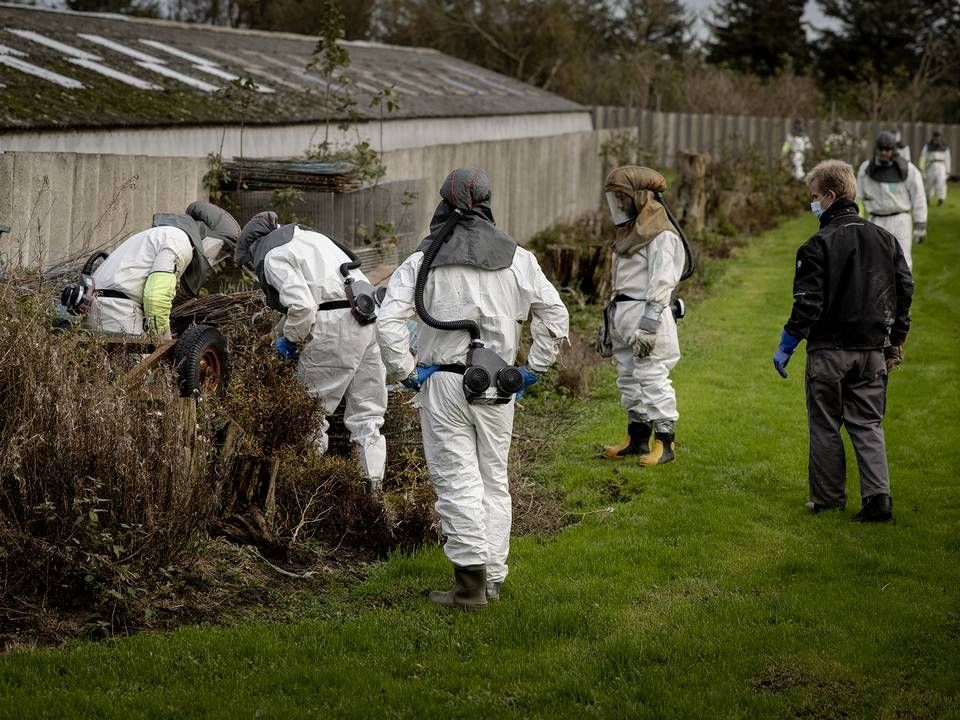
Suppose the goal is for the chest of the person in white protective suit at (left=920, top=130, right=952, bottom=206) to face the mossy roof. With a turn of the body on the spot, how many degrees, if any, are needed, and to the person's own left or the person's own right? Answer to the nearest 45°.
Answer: approximately 45° to the person's own right

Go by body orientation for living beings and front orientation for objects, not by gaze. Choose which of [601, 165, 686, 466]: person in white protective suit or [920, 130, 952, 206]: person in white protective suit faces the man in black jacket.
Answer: [920, 130, 952, 206]: person in white protective suit

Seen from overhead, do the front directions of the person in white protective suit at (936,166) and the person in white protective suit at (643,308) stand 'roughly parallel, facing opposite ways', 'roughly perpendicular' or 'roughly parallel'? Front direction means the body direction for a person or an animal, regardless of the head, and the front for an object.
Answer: roughly perpendicular

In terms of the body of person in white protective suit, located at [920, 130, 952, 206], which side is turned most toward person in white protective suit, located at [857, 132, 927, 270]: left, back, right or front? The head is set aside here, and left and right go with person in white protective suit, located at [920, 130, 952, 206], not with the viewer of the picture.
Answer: front

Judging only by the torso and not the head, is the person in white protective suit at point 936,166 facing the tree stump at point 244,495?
yes

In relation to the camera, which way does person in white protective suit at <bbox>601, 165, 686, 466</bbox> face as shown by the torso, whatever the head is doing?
to the viewer's left

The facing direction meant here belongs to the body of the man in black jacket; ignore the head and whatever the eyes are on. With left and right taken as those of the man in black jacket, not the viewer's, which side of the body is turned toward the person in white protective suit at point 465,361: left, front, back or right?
left

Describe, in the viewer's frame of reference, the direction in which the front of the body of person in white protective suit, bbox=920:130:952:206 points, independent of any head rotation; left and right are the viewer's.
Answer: facing the viewer

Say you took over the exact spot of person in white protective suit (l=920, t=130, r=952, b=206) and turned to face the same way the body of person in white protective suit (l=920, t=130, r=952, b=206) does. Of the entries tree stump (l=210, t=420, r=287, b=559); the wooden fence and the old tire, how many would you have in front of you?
2

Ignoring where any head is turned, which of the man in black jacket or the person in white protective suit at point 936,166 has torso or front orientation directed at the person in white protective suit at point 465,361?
the person in white protective suit at point 936,166

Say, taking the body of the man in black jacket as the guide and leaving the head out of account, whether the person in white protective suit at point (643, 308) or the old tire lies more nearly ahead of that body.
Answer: the person in white protective suit

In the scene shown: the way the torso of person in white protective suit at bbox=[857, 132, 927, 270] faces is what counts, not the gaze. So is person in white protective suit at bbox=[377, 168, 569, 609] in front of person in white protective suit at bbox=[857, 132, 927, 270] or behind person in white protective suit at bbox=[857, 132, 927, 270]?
in front

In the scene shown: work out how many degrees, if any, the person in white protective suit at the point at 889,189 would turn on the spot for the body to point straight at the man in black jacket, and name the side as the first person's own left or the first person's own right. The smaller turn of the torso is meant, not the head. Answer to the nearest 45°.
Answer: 0° — they already face them

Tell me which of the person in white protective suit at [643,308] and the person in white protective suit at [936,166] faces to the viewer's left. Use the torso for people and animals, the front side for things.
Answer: the person in white protective suit at [643,308]

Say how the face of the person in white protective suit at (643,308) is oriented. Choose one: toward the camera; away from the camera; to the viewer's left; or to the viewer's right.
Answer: to the viewer's left
